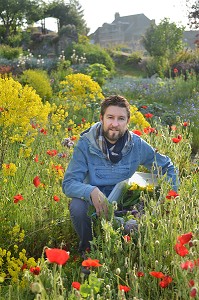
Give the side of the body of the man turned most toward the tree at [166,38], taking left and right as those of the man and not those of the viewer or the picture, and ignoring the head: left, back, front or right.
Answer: back

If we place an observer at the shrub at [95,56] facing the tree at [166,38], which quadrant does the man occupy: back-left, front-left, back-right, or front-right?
back-right

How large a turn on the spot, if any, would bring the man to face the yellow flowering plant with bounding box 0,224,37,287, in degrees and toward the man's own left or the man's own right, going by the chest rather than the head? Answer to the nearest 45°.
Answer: approximately 45° to the man's own right

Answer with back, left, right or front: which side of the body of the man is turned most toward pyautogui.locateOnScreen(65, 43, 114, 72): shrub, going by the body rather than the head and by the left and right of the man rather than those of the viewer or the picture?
back

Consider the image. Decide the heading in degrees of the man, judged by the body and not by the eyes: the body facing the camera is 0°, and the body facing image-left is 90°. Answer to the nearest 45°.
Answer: approximately 0°

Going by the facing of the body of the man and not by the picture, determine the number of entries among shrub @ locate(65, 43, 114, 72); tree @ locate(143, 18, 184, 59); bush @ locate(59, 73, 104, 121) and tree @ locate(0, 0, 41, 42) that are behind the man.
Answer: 4

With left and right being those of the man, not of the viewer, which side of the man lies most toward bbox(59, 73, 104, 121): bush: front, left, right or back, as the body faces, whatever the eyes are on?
back

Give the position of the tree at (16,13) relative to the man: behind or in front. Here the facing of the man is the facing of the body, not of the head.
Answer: behind

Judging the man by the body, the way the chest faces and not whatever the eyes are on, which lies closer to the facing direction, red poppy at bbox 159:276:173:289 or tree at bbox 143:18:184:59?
the red poppy

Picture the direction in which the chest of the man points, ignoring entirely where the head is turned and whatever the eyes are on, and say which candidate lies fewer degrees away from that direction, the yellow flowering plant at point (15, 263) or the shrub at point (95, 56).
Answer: the yellow flowering plant

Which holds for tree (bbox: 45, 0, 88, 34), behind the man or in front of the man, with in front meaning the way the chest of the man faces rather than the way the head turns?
behind

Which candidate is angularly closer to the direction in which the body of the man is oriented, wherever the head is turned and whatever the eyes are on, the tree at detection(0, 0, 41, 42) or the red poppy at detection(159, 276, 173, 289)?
the red poppy

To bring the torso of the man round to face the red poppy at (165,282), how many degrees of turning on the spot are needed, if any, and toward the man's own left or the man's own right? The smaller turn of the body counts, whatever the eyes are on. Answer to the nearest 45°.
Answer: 0° — they already face it
